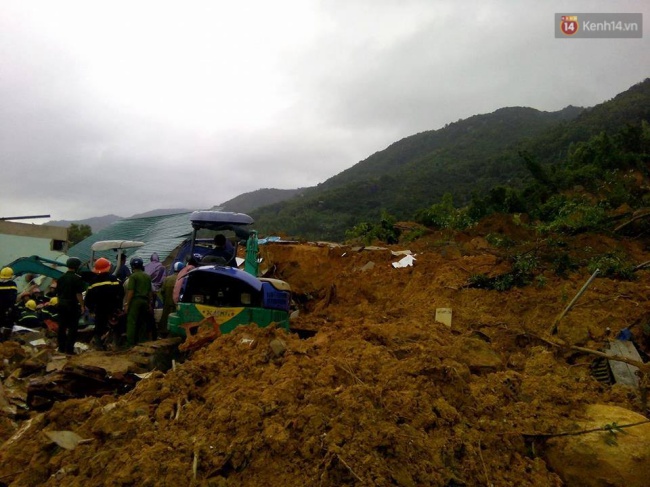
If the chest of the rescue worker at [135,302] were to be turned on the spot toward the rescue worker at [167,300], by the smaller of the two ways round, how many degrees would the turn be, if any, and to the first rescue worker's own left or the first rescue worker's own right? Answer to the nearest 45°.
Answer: approximately 45° to the first rescue worker's own right

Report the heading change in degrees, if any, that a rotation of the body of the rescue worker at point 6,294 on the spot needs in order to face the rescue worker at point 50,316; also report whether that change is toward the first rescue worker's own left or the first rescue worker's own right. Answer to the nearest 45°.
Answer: approximately 45° to the first rescue worker's own right

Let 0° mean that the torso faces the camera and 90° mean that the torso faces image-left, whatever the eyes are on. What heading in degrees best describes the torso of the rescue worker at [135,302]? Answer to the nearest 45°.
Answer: approximately 180°

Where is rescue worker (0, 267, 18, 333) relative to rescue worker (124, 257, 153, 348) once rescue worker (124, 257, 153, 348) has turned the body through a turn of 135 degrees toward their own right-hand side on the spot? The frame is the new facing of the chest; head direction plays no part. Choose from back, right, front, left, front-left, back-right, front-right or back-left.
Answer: back

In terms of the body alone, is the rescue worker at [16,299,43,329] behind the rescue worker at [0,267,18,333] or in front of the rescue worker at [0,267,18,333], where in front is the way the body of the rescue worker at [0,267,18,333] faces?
in front

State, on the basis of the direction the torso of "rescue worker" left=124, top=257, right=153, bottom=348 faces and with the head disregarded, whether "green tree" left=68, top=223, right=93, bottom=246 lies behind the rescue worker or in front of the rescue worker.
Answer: in front
